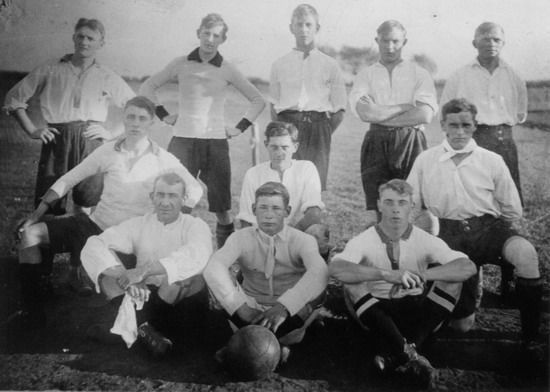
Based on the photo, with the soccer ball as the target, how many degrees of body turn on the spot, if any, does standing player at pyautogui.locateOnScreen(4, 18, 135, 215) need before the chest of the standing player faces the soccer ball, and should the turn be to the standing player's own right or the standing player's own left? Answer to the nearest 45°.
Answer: approximately 45° to the standing player's own left

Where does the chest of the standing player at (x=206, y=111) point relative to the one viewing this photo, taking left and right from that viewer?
facing the viewer

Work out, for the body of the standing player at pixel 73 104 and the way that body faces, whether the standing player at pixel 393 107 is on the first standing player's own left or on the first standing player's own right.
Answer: on the first standing player's own left

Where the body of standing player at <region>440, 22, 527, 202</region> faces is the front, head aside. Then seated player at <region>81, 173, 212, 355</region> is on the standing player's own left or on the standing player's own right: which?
on the standing player's own right

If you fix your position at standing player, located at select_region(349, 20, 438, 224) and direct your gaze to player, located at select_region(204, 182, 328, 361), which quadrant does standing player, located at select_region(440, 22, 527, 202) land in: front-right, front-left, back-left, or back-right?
back-left

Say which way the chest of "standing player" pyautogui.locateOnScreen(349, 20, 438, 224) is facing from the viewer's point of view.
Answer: toward the camera

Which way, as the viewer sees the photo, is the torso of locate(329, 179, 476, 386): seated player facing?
toward the camera

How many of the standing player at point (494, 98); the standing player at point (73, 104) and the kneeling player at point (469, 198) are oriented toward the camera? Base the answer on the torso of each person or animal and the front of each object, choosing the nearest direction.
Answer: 3
